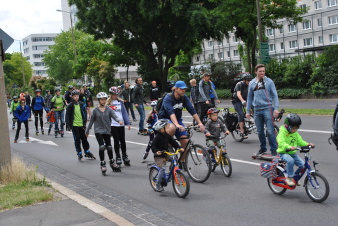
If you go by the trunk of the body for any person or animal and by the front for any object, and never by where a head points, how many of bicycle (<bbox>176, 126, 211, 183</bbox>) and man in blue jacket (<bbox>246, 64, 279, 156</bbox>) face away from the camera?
0

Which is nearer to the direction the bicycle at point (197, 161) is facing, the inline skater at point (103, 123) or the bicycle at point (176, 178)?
the bicycle

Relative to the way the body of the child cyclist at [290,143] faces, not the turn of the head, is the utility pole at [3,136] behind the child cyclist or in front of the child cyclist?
behind

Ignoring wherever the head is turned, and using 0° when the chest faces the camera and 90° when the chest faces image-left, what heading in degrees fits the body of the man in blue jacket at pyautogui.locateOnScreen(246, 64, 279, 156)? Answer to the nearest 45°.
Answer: approximately 0°

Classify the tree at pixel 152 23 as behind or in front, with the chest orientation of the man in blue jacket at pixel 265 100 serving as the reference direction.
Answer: behind

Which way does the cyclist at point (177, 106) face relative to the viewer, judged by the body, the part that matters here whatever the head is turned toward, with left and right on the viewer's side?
facing the viewer and to the right of the viewer

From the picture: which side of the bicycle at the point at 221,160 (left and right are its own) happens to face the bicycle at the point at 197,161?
right

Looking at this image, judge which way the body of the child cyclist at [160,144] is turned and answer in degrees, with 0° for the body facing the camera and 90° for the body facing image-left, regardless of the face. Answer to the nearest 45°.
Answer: approximately 315°

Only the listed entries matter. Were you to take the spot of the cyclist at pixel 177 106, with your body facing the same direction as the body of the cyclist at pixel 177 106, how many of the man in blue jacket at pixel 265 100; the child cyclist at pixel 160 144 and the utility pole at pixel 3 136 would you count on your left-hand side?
1

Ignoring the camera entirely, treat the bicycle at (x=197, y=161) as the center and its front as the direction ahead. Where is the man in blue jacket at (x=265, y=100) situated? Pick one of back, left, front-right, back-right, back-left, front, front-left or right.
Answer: left

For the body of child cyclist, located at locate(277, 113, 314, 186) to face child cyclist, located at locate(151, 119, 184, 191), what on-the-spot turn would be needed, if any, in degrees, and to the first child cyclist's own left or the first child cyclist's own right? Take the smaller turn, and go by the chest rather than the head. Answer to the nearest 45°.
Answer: approximately 135° to the first child cyclist's own right

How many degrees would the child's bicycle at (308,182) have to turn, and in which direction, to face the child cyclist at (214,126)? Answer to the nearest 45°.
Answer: approximately 180°

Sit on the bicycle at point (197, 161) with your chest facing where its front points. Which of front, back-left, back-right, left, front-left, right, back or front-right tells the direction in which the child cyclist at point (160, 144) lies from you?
right
